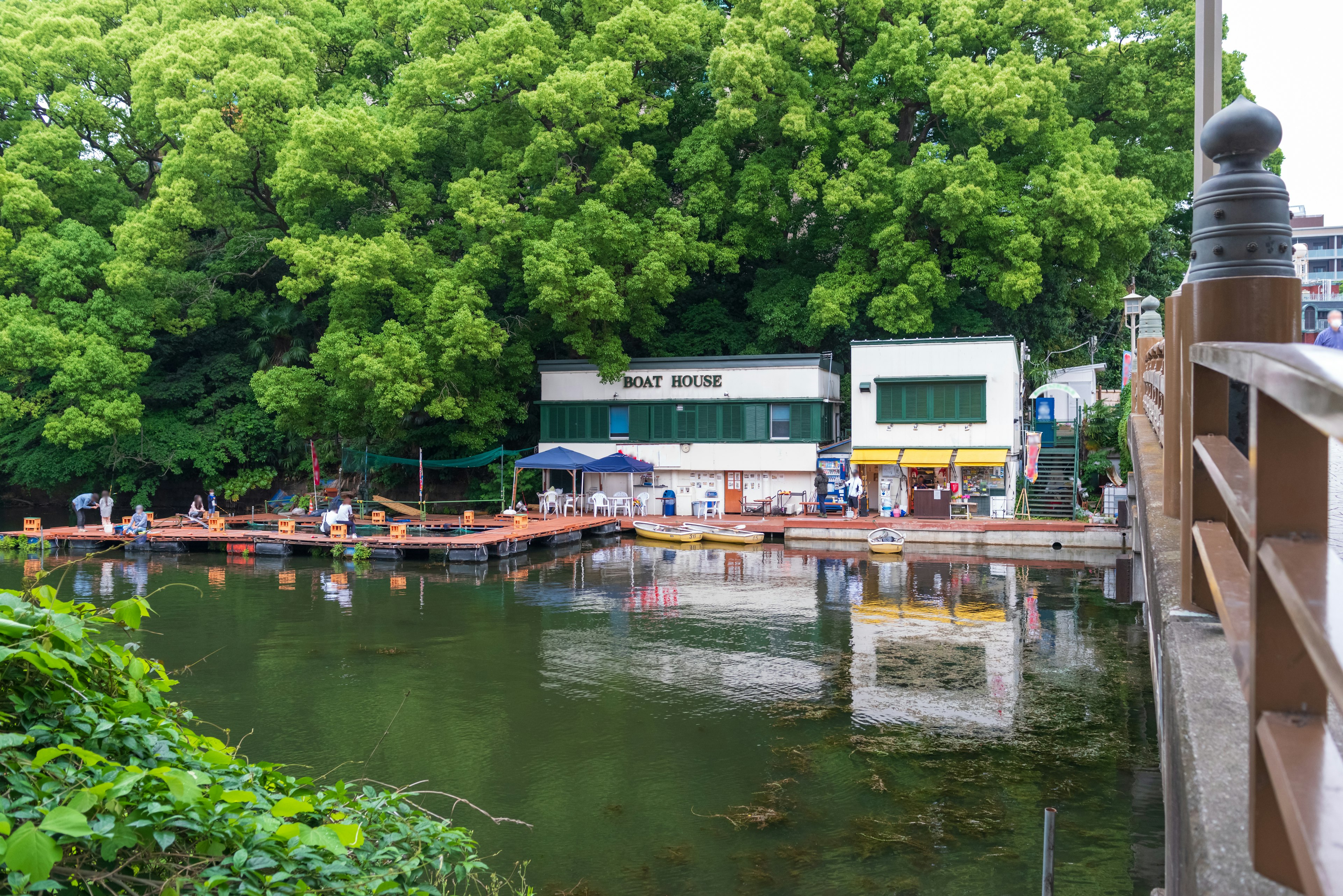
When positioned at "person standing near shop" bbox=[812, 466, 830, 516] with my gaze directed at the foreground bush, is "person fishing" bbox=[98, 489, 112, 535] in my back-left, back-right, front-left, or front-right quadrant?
front-right

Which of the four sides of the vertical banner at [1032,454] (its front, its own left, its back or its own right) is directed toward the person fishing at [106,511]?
right

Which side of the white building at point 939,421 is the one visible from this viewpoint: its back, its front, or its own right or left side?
front

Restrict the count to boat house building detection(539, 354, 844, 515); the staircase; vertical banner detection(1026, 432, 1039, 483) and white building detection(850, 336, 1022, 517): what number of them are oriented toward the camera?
4

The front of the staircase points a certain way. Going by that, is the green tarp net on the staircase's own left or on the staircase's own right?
on the staircase's own right

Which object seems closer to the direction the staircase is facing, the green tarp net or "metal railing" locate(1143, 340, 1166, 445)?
the metal railing

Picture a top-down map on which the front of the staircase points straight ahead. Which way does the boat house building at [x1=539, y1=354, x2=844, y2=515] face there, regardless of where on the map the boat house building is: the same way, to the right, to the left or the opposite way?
the same way

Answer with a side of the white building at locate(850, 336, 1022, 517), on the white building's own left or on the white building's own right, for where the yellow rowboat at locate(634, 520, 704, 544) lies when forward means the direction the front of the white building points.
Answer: on the white building's own right

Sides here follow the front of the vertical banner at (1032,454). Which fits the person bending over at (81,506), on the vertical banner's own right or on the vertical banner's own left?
on the vertical banner's own right

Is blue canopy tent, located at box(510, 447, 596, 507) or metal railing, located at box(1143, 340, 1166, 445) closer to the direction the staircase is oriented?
the metal railing

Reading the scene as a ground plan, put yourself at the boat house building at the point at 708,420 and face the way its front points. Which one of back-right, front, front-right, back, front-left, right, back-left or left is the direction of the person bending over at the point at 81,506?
right

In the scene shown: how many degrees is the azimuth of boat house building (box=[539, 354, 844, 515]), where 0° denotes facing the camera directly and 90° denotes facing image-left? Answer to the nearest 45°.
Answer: approximately 0°

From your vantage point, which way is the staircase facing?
toward the camera
